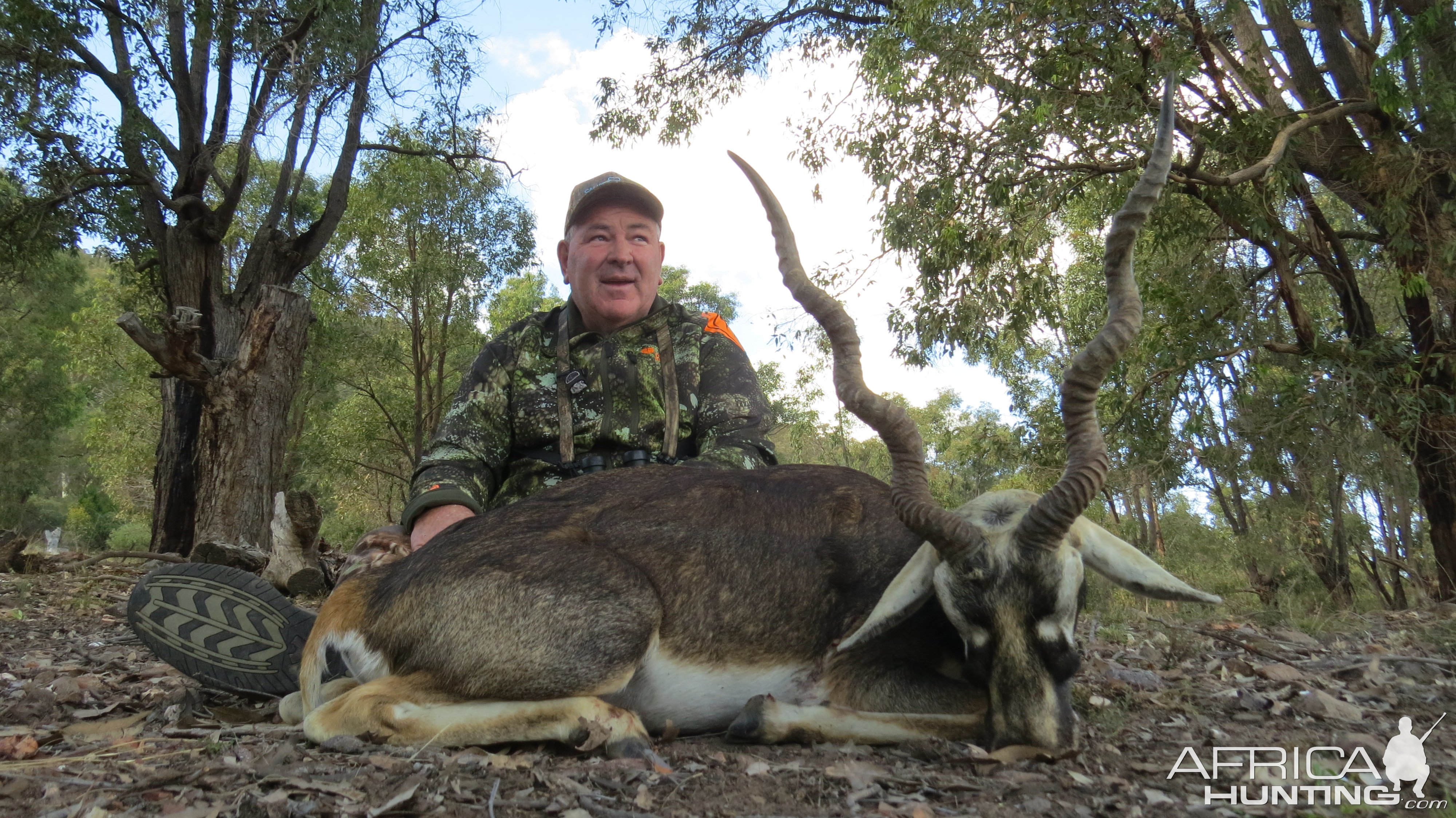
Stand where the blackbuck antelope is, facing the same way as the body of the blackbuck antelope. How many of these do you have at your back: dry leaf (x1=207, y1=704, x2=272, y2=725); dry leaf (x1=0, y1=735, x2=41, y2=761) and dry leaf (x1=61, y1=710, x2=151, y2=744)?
3

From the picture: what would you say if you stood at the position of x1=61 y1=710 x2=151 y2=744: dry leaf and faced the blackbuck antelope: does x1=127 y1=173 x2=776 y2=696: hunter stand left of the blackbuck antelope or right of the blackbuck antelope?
left

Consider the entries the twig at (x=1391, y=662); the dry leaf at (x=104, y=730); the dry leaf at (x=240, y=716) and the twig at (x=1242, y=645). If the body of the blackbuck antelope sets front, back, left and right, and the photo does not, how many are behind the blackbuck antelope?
2

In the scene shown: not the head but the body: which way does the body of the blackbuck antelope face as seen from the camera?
to the viewer's right

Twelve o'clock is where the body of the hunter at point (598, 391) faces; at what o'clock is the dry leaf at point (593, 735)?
The dry leaf is roughly at 12 o'clock from the hunter.

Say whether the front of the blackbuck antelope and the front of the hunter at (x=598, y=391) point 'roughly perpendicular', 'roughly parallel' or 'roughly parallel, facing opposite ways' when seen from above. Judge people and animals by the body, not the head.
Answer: roughly perpendicular

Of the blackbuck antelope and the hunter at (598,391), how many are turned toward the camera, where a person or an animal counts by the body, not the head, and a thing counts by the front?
1

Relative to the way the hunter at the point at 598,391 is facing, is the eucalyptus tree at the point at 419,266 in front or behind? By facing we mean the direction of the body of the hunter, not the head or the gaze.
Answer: behind

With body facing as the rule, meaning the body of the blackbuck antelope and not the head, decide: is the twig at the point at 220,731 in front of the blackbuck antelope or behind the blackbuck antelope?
behind

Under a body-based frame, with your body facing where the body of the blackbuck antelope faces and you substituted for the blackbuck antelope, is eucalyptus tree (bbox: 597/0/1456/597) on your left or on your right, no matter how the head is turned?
on your left

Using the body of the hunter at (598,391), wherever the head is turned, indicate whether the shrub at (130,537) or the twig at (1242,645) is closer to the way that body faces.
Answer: the twig
